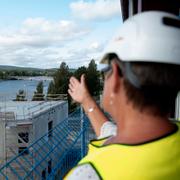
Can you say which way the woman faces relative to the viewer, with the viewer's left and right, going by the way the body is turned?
facing away from the viewer and to the left of the viewer

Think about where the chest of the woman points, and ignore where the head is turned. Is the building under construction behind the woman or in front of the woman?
in front

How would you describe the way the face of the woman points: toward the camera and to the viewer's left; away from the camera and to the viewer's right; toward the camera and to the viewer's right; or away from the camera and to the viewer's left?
away from the camera and to the viewer's left
